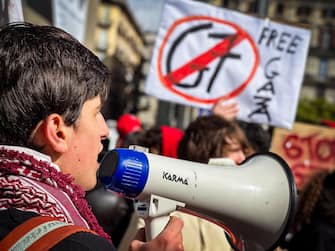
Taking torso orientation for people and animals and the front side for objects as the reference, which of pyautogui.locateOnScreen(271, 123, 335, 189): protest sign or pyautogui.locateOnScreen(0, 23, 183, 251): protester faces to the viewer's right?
the protester

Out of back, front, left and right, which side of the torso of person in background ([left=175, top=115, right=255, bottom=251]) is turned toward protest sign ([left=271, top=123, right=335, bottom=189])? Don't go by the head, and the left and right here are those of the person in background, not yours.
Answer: left

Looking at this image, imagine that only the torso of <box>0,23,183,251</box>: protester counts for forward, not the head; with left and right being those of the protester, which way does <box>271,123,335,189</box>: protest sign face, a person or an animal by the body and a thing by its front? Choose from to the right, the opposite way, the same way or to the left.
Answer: to the right

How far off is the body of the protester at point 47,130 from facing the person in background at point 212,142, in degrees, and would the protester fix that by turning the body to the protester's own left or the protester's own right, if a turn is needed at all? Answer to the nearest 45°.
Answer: approximately 45° to the protester's own left

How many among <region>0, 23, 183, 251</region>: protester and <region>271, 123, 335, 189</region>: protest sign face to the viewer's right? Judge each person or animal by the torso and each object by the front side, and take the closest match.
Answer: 1

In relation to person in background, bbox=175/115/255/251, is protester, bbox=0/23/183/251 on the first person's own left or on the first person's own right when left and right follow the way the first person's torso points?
on the first person's own right
